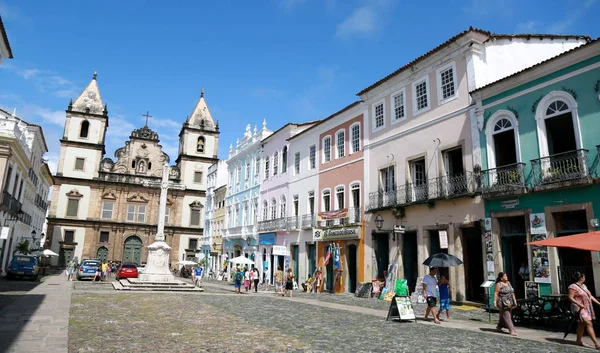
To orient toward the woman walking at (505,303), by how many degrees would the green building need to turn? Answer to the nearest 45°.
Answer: approximately 45° to its left

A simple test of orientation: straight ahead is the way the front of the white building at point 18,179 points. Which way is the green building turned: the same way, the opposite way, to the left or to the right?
the opposite way

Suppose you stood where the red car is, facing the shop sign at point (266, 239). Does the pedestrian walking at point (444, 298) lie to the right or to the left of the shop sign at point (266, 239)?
right

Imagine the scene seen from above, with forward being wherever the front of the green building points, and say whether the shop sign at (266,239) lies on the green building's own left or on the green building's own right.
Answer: on the green building's own right

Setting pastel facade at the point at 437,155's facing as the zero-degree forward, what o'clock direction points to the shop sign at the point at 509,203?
The shop sign is roughly at 9 o'clock from the pastel facade.

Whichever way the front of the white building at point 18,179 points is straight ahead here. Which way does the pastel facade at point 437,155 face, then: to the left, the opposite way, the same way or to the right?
the opposite way

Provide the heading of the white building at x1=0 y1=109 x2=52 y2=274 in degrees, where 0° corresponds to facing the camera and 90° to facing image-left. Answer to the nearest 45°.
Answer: approximately 270°

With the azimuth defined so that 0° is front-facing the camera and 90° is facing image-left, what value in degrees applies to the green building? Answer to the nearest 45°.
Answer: approximately 45°

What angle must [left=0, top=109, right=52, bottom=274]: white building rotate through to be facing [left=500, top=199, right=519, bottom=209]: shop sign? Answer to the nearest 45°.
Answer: approximately 45° to its right

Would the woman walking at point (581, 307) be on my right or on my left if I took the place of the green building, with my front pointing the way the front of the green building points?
on my left

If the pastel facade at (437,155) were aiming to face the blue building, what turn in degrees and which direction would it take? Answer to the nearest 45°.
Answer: approximately 90° to its right
